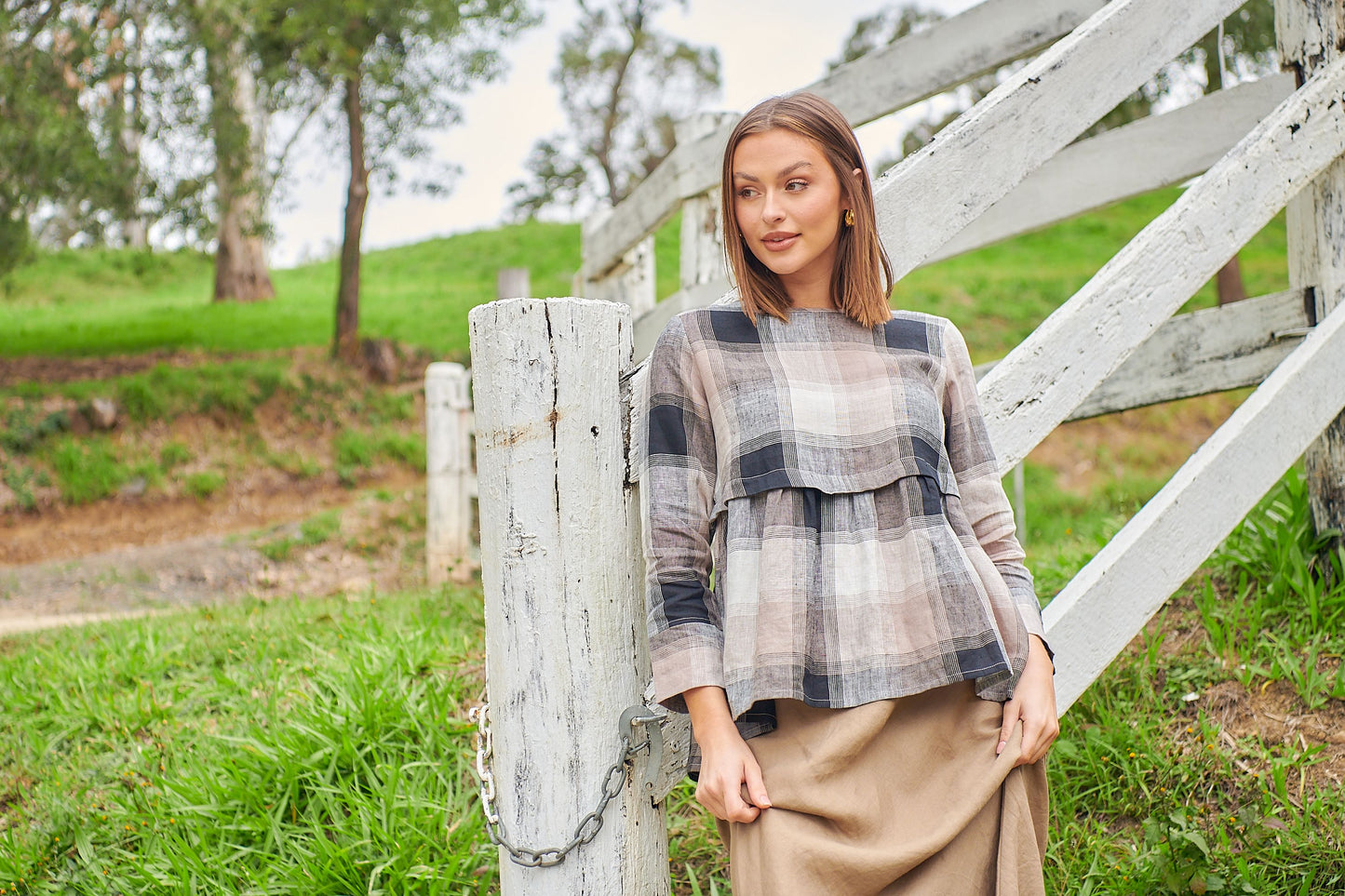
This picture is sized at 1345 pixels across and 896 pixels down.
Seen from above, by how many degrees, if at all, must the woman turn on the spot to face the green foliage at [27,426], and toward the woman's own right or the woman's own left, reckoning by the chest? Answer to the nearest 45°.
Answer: approximately 135° to the woman's own right

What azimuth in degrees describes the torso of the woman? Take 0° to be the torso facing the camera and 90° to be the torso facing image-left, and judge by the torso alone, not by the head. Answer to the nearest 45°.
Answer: approximately 0°

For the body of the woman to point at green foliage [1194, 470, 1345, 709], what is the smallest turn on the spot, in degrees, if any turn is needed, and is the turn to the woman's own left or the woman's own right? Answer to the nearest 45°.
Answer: approximately 135° to the woman's own left

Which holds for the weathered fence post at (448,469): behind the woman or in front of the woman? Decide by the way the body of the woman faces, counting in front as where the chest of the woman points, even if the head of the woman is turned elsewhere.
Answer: behind
